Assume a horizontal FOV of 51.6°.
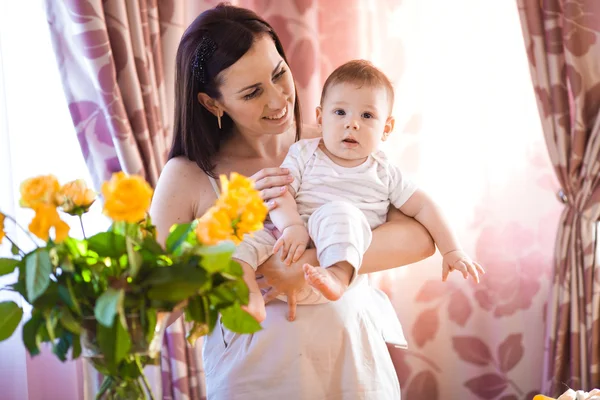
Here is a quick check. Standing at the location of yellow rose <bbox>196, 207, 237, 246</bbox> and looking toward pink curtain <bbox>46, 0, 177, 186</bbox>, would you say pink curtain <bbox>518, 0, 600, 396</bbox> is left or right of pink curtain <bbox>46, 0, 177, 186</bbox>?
right

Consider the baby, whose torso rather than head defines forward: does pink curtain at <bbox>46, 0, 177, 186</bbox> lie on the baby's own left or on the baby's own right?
on the baby's own right

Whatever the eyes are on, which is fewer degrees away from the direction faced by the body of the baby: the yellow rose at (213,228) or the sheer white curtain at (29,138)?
the yellow rose

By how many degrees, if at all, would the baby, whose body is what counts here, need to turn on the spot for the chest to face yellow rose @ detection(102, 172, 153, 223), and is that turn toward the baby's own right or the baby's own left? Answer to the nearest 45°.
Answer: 0° — they already face it

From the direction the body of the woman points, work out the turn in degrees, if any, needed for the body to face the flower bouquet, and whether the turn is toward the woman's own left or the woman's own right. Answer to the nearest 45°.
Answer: approximately 45° to the woman's own right

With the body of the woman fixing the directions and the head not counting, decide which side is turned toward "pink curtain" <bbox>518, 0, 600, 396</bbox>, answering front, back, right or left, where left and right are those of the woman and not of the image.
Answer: left

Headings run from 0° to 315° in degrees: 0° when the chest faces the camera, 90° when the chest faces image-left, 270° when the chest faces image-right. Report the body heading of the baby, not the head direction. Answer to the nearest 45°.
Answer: approximately 0°

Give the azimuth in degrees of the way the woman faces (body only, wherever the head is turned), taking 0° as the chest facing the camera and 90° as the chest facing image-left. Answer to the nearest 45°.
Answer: approximately 315°

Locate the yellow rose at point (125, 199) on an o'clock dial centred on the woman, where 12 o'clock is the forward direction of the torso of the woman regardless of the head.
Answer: The yellow rose is roughly at 2 o'clock from the woman.

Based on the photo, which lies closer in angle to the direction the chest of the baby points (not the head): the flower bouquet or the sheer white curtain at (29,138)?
the flower bouquet
